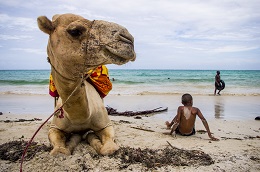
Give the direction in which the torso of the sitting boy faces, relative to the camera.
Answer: away from the camera

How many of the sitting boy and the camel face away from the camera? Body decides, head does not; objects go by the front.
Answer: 1

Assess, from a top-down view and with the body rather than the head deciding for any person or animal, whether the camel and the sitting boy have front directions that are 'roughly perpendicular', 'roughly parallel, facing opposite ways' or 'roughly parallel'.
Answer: roughly parallel, facing opposite ways

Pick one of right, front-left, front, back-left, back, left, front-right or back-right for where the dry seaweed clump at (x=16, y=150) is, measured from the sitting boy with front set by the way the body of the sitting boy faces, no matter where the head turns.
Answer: back-left

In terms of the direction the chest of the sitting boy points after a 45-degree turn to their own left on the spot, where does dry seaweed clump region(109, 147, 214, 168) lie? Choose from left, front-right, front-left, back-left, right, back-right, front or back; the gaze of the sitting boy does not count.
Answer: back-left

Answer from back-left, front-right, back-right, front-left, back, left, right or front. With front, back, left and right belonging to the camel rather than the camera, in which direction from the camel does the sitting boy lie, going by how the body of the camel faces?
back-left

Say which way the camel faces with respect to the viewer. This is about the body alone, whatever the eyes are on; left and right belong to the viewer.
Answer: facing the viewer

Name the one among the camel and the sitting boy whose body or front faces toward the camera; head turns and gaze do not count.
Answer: the camel
